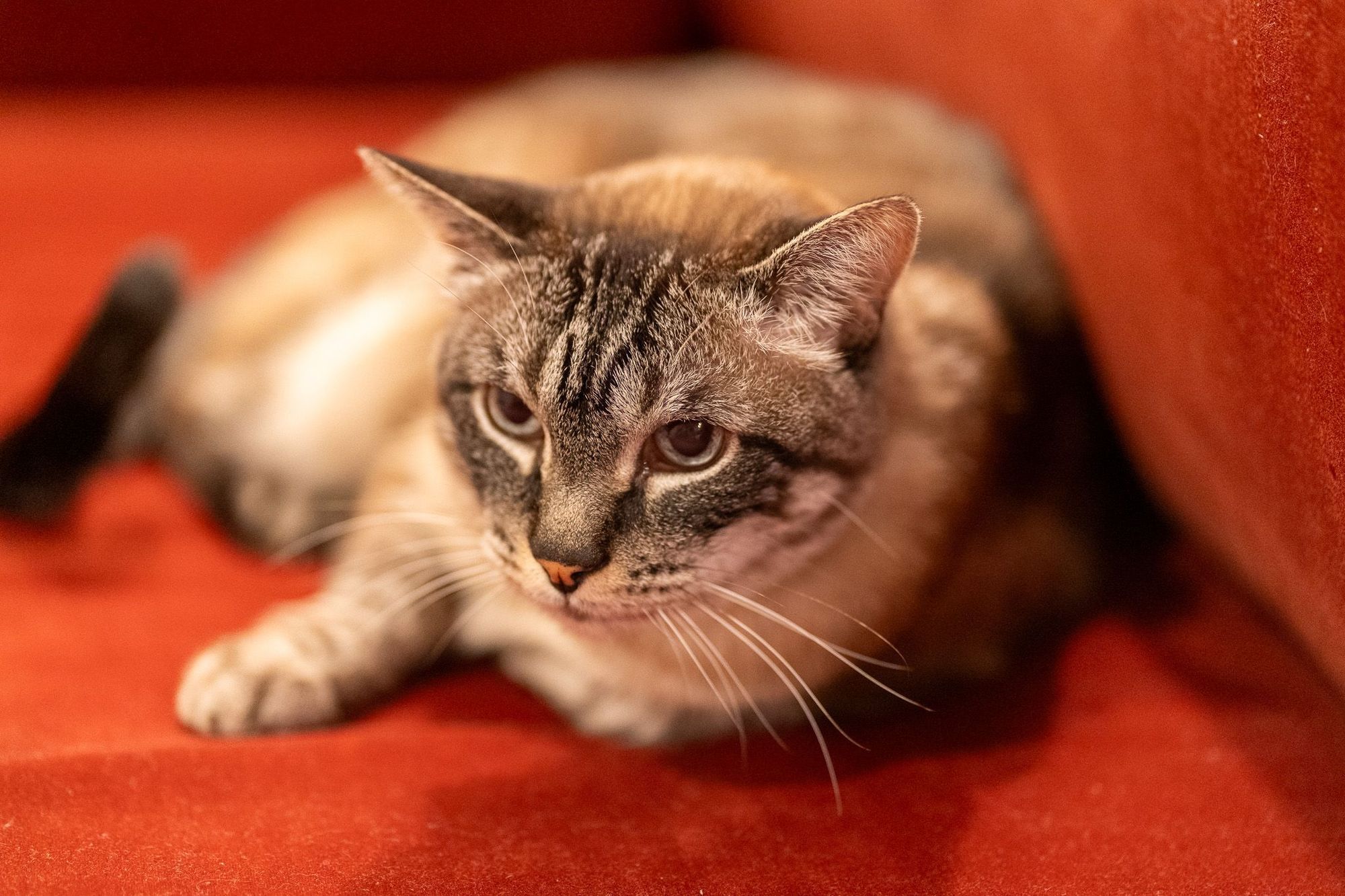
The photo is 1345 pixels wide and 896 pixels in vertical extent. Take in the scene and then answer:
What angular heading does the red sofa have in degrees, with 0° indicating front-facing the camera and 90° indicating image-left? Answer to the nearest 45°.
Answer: approximately 0°
